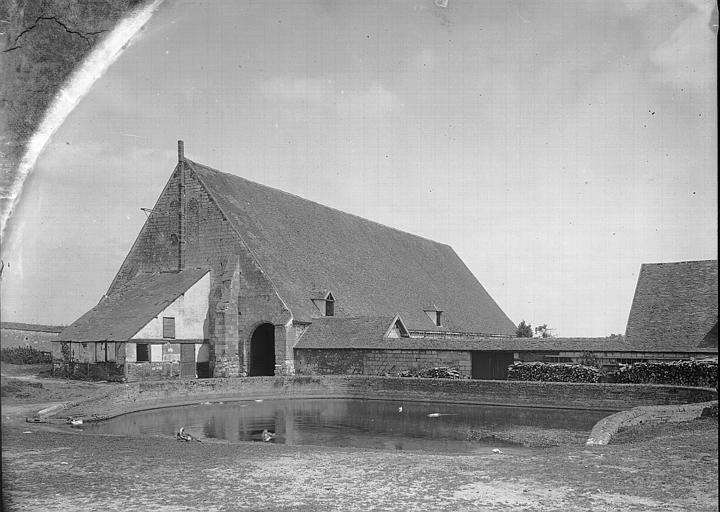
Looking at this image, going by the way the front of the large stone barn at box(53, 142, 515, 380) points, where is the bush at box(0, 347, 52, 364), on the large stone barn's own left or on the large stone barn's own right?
on the large stone barn's own right

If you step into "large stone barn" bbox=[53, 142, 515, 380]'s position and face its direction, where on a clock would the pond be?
The pond is roughly at 10 o'clock from the large stone barn.

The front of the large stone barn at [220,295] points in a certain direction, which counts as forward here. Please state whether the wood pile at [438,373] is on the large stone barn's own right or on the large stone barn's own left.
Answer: on the large stone barn's own left

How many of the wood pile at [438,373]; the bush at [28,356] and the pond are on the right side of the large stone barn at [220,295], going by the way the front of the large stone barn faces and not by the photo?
1

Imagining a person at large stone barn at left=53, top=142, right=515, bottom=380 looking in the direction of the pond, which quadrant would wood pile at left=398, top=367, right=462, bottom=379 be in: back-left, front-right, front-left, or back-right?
front-left

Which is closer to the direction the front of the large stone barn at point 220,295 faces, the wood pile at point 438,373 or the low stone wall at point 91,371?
the low stone wall

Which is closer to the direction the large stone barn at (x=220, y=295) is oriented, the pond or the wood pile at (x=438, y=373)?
the pond

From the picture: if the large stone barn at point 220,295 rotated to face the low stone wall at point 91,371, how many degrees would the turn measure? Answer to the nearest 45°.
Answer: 0° — it already faces it

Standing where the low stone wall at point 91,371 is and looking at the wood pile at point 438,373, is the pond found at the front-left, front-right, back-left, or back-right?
front-right

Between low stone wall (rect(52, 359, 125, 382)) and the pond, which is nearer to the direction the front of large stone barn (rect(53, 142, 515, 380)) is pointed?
the low stone wall

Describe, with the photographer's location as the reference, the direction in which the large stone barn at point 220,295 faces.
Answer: facing the viewer and to the left of the viewer
